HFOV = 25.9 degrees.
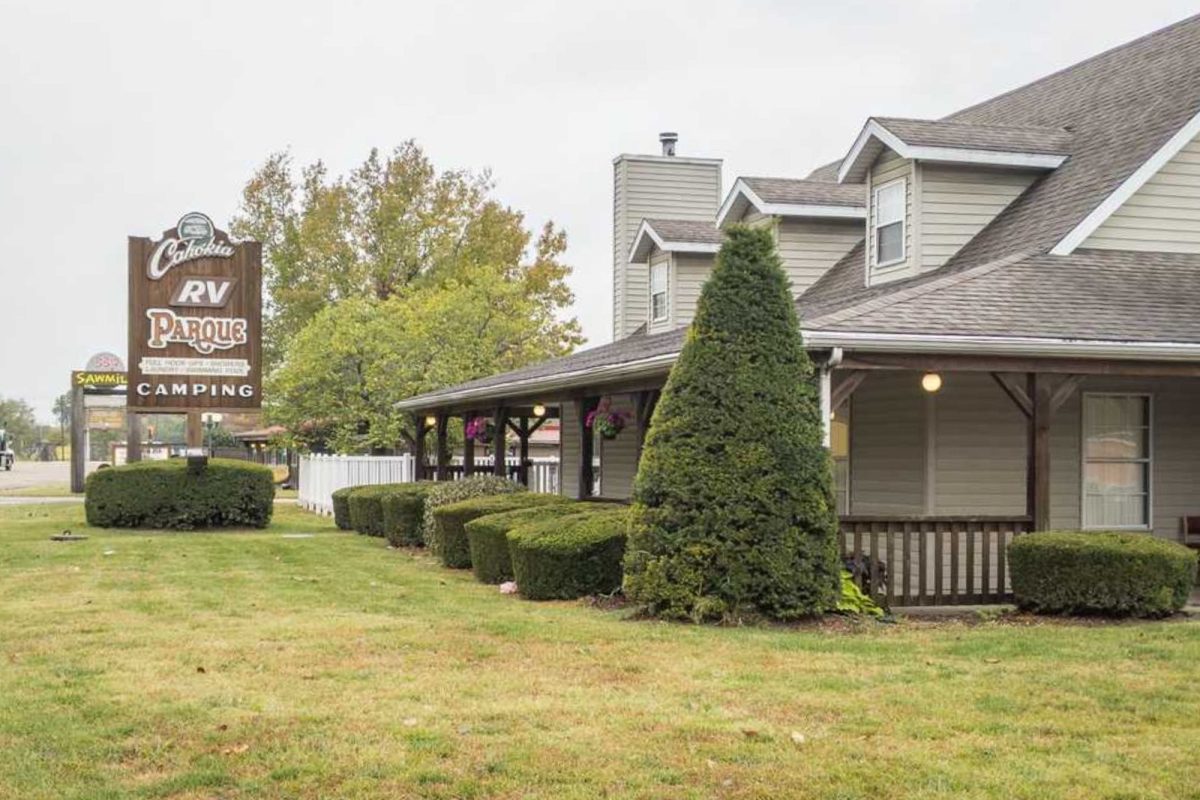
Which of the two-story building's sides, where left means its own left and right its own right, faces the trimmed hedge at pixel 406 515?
right

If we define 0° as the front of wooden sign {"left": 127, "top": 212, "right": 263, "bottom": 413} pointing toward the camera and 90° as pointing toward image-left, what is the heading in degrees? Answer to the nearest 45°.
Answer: approximately 0°

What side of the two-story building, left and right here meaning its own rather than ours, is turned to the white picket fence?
right

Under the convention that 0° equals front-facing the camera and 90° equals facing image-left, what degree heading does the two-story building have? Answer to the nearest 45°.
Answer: approximately 45°

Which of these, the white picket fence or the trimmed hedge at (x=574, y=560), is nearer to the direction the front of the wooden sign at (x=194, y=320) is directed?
the trimmed hedge

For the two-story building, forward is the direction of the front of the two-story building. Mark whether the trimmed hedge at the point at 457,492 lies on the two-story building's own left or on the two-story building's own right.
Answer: on the two-story building's own right

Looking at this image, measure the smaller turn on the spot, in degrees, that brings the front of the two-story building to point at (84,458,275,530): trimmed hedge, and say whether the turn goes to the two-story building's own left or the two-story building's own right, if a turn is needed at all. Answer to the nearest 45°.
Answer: approximately 90° to the two-story building's own right
